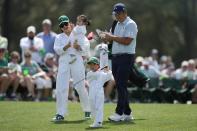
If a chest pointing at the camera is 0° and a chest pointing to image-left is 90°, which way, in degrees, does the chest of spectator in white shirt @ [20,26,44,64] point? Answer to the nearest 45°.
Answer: approximately 0°

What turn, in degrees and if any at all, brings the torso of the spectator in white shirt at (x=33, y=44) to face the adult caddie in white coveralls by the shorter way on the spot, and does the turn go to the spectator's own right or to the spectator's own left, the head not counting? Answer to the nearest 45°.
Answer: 0° — they already face them

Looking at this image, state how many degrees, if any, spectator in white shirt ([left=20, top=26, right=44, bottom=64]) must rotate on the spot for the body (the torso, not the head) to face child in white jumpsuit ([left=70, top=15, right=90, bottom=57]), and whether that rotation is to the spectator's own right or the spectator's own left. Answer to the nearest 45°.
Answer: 0° — they already face them
